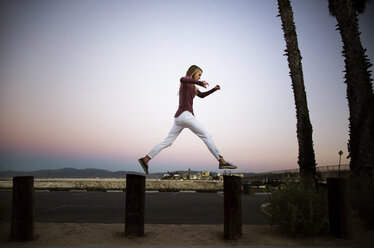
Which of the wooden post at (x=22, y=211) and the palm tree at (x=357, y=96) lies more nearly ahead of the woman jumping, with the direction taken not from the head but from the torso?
the palm tree

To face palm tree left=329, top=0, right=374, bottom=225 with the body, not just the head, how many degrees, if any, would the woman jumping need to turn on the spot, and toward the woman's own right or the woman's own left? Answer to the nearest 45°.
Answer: approximately 45° to the woman's own left

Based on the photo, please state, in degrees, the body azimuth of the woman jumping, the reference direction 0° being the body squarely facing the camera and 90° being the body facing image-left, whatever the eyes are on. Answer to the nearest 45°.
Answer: approximately 270°

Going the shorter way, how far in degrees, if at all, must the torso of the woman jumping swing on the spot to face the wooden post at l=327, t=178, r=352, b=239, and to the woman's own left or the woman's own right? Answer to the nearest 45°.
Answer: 0° — they already face it

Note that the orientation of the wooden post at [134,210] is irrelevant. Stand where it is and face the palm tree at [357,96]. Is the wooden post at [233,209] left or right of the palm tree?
right

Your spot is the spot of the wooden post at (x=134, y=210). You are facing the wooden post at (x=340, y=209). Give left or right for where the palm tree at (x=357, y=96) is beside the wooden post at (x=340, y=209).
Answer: left
